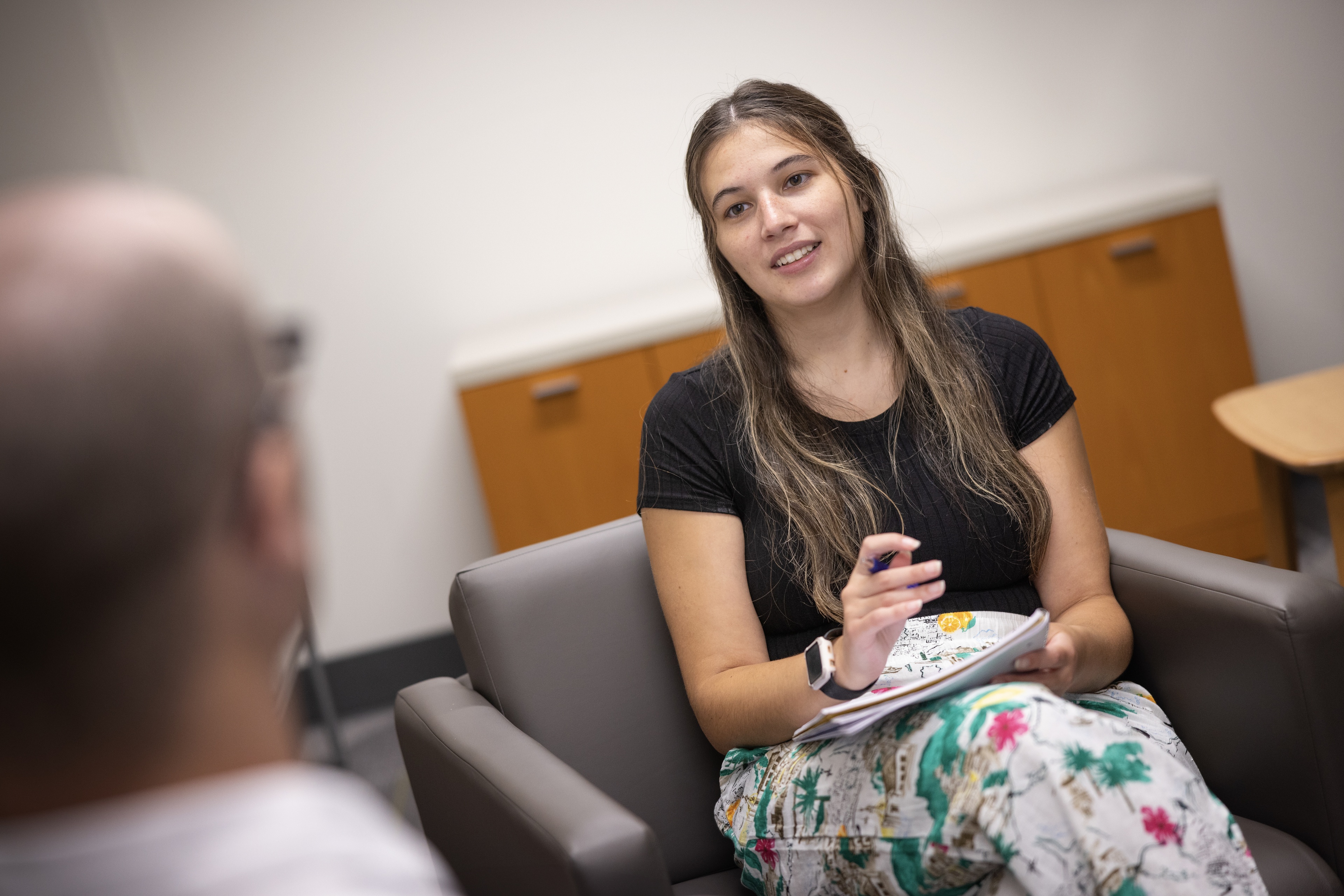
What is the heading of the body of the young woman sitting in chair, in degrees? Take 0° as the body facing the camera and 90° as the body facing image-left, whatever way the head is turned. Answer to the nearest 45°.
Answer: approximately 0°

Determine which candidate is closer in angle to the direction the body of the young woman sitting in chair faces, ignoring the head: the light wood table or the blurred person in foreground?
the blurred person in foreground

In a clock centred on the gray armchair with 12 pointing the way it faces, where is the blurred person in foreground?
The blurred person in foreground is roughly at 12 o'clock from the gray armchair.

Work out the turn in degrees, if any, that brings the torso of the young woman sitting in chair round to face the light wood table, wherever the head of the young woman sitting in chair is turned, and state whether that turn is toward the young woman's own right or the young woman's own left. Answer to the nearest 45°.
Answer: approximately 135° to the young woman's own left

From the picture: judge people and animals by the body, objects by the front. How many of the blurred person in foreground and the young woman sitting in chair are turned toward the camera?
1

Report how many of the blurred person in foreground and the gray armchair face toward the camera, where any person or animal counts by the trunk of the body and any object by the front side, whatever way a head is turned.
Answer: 1

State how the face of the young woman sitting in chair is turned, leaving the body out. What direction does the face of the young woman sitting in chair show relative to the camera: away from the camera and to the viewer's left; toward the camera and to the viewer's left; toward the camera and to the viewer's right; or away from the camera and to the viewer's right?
toward the camera and to the viewer's left

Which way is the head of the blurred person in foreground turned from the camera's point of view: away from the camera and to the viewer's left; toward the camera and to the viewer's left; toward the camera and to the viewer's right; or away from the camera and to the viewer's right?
away from the camera and to the viewer's right

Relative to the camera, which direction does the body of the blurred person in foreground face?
away from the camera

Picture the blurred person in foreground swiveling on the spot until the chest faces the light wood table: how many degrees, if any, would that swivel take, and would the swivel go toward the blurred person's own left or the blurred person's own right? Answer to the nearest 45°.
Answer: approximately 45° to the blurred person's own right
